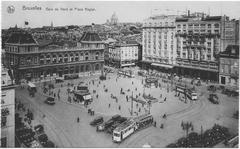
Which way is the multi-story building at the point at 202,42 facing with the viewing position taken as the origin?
facing the viewer and to the left of the viewer

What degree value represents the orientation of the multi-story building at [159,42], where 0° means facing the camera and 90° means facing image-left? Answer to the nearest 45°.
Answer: approximately 45°

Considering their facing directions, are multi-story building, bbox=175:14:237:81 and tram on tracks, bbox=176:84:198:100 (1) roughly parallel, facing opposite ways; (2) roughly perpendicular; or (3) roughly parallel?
roughly perpendicular

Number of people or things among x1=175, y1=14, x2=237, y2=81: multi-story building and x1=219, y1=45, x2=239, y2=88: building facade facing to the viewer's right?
0

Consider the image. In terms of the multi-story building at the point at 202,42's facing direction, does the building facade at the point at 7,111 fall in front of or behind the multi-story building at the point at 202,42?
in front
